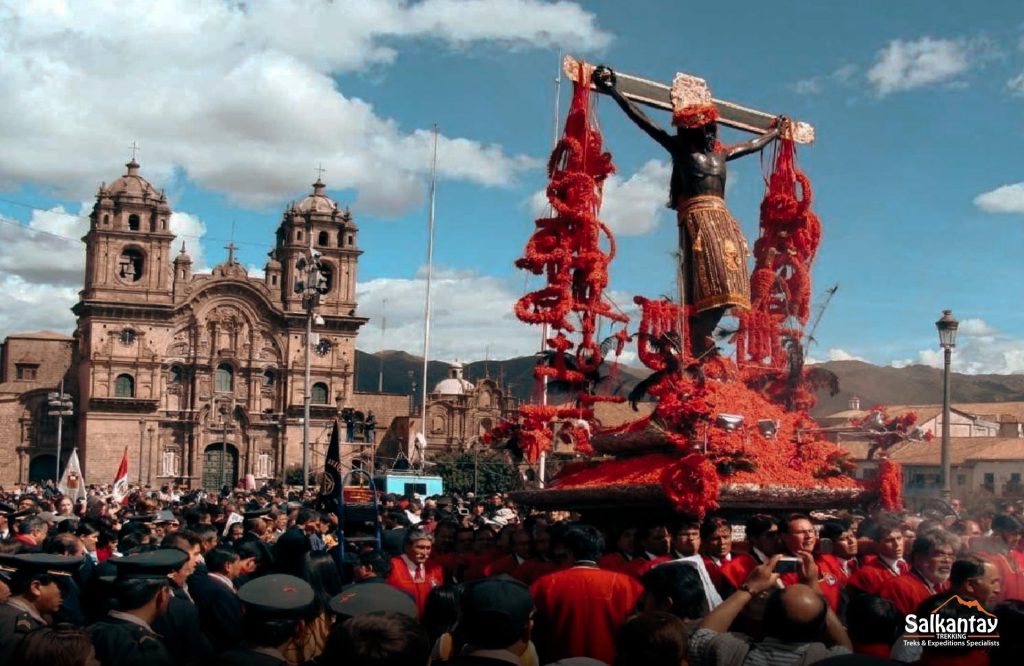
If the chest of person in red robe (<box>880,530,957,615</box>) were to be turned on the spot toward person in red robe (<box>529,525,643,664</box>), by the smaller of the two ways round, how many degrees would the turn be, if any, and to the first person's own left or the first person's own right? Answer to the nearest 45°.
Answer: approximately 90° to the first person's own right

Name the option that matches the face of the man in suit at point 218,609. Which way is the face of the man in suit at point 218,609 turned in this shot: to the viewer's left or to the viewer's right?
to the viewer's right

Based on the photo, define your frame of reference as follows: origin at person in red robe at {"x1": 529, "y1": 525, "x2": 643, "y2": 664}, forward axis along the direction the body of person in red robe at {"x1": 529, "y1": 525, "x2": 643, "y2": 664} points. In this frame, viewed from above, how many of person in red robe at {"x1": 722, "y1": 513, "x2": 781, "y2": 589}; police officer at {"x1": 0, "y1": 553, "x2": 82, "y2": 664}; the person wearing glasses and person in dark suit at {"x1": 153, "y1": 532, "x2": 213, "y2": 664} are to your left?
2

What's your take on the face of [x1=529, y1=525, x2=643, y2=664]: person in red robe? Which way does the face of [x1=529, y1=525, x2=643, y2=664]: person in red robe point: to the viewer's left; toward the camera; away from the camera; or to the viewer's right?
away from the camera

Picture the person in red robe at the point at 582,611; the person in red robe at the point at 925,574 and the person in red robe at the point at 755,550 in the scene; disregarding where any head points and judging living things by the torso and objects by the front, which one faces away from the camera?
the person in red robe at the point at 582,611

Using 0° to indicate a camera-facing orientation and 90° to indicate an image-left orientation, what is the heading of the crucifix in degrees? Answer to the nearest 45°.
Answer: approximately 315°

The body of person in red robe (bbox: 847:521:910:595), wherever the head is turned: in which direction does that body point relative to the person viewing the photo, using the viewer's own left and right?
facing the viewer and to the right of the viewer

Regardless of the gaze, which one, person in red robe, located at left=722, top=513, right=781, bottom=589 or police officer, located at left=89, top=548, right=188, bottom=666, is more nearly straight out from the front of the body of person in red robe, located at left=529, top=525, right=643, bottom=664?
the person in red robe

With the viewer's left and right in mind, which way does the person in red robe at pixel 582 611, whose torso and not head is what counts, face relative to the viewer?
facing away from the viewer
